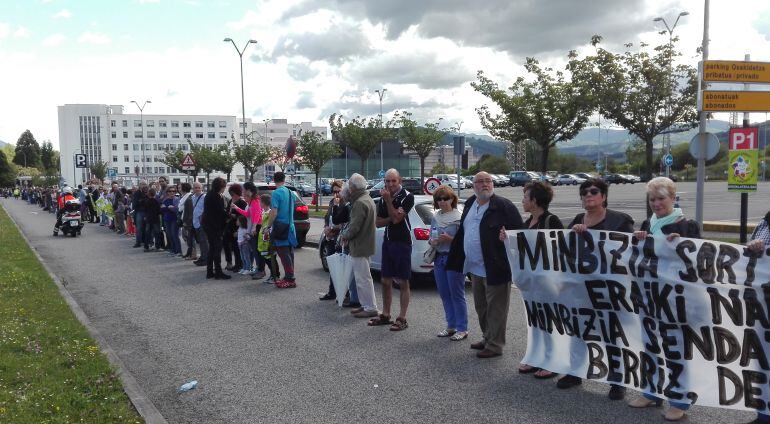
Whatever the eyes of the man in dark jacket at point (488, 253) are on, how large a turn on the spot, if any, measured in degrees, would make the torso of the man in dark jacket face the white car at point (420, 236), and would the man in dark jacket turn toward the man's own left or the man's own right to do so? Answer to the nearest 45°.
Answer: approximately 135° to the man's own right

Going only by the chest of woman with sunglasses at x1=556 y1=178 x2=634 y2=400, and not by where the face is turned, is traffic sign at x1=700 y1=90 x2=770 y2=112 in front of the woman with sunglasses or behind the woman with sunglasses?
behind

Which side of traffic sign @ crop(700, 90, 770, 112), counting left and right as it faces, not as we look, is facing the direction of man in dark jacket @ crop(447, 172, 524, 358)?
front

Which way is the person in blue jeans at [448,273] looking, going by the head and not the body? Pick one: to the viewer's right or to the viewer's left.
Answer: to the viewer's left

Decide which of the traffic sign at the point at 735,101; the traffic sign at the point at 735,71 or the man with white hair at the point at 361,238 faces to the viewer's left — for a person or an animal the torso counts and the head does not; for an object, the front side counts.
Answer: the man with white hair

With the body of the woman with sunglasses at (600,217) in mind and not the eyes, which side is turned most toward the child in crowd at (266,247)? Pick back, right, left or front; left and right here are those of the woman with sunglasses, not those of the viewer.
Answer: right

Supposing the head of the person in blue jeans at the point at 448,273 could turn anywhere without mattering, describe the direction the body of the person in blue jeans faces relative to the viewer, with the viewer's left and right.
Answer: facing the viewer and to the left of the viewer

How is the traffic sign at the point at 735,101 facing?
toward the camera

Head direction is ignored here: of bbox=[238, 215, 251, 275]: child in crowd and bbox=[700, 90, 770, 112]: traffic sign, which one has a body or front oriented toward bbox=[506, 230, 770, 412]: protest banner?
the traffic sign

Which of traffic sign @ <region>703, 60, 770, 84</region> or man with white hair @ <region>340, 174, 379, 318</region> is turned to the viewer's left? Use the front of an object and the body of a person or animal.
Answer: the man with white hair

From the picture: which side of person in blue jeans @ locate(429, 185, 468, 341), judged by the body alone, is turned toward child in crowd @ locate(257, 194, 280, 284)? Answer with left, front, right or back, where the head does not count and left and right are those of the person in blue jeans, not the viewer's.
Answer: right

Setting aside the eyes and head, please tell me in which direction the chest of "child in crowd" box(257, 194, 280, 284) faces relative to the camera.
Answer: to the viewer's left

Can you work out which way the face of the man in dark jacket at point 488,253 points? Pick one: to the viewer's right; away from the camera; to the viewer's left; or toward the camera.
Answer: toward the camera
